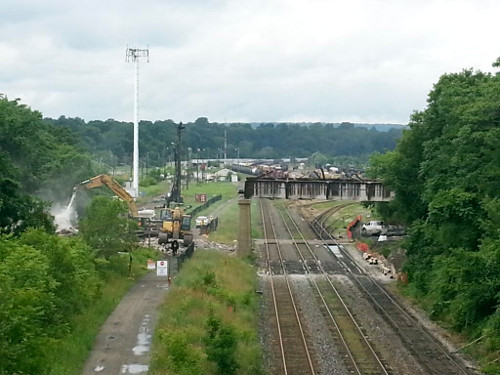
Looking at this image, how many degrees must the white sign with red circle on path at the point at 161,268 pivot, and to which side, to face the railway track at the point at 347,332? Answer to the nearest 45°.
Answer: approximately 45° to its left

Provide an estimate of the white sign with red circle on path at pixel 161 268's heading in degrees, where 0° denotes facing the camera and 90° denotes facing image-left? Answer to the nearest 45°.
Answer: approximately 0°

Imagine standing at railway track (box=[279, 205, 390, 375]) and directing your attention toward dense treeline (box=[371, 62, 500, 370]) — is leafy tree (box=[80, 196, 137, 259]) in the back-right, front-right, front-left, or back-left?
back-left

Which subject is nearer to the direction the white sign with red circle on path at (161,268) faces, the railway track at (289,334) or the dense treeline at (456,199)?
the railway track

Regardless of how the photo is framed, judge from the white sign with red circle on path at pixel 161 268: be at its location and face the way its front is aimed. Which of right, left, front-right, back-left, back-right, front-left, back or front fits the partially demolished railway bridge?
back-left

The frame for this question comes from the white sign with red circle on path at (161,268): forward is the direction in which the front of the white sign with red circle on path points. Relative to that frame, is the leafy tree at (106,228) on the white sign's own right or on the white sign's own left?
on the white sign's own right

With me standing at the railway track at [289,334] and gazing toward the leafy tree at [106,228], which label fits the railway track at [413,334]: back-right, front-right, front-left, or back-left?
back-right

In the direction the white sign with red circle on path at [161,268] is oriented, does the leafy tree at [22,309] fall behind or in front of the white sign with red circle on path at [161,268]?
in front

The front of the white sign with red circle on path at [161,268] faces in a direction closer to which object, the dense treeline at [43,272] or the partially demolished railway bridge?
the dense treeline

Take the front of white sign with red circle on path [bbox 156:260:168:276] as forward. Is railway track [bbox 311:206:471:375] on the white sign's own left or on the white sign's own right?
on the white sign's own left
